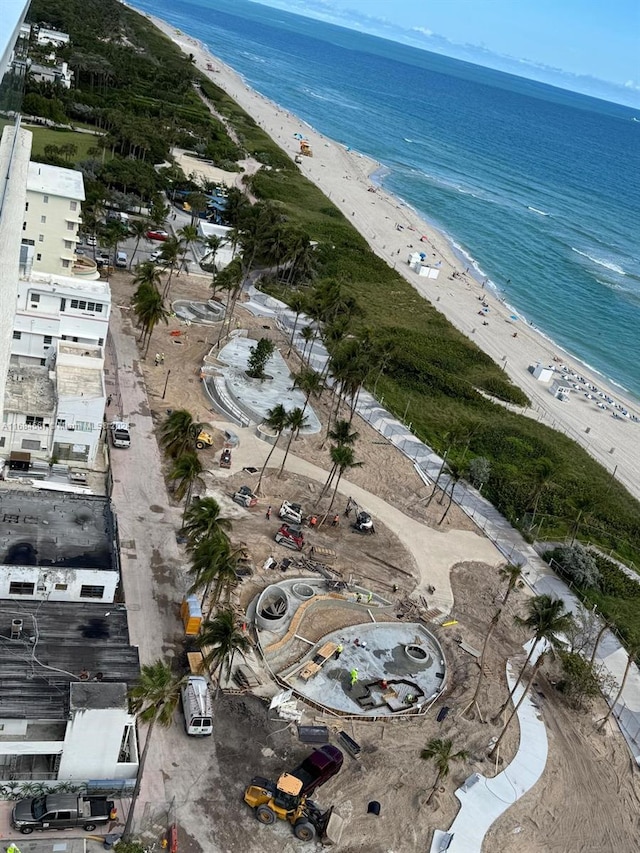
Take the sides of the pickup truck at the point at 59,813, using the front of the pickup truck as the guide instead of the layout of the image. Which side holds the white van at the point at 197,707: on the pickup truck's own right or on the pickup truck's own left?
on the pickup truck's own right

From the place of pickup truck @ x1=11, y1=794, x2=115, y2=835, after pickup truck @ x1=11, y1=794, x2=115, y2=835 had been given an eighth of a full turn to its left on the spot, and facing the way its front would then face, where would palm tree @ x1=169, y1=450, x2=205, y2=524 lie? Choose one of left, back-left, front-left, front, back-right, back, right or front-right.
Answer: back-right

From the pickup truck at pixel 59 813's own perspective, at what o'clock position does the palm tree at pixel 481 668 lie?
The palm tree is roughly at 5 o'clock from the pickup truck.

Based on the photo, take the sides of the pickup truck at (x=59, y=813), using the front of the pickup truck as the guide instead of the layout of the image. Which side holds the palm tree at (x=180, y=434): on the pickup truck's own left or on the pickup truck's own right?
on the pickup truck's own right

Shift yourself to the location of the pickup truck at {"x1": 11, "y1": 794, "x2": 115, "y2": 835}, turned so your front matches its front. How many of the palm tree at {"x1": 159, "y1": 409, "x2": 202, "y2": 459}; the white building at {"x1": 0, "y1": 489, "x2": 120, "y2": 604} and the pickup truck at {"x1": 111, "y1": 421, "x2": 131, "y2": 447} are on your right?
3

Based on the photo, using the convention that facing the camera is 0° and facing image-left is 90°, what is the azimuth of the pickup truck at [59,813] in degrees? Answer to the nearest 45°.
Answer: approximately 90°

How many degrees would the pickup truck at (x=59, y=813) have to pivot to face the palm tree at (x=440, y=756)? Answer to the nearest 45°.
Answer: approximately 180°

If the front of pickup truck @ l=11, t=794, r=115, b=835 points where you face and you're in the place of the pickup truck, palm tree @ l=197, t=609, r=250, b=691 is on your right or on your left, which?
on your right
